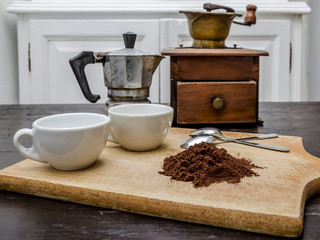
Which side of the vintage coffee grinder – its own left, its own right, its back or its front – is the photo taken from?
front

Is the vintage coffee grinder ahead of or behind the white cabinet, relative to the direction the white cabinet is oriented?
ahead

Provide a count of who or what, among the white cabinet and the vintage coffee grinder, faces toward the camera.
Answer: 2

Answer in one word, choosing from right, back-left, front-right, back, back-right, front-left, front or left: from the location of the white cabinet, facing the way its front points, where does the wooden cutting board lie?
front

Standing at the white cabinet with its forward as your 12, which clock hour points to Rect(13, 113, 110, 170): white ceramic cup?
The white ceramic cup is roughly at 12 o'clock from the white cabinet.

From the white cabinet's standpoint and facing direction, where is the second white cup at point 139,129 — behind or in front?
in front

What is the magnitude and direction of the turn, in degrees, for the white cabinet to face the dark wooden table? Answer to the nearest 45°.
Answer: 0° — it already faces it

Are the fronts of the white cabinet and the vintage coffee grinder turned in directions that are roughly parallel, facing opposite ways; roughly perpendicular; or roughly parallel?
roughly parallel
